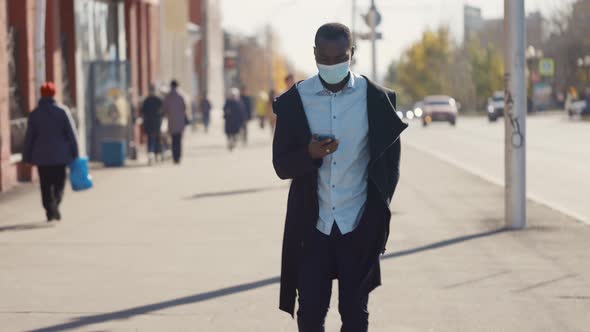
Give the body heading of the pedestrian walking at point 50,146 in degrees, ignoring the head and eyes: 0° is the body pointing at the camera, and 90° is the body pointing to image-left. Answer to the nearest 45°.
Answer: approximately 180°

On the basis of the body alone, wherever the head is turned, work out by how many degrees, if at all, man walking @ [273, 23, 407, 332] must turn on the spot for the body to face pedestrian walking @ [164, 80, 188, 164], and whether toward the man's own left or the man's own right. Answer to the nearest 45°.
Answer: approximately 180°

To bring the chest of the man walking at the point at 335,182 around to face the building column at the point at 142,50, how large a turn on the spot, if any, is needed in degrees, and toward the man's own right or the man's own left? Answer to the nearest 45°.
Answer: approximately 180°

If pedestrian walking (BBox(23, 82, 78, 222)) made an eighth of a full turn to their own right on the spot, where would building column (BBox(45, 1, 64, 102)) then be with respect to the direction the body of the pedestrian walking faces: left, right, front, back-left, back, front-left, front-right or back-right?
front-left

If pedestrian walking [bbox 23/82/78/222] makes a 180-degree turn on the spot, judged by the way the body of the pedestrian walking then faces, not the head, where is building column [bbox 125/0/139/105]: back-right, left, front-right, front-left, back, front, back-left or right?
back

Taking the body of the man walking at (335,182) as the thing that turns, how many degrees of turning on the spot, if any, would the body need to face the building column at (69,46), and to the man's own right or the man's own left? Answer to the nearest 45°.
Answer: approximately 180°

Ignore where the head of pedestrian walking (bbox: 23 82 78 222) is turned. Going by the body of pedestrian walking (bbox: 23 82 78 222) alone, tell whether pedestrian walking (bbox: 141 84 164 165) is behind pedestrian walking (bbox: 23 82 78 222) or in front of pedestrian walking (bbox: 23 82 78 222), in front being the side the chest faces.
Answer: in front

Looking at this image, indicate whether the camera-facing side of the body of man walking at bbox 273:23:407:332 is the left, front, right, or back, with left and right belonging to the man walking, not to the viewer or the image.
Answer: front

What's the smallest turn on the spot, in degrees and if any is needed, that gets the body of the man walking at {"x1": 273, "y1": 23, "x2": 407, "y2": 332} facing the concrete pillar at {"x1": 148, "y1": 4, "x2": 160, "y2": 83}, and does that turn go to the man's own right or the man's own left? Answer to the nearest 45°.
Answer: approximately 180°
